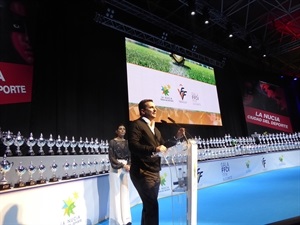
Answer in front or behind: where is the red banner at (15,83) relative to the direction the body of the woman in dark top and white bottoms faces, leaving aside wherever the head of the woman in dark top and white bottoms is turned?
behind

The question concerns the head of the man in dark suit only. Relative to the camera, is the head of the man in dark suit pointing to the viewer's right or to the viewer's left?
to the viewer's right

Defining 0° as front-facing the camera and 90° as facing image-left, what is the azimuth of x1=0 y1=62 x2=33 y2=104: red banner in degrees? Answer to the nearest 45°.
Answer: approximately 315°

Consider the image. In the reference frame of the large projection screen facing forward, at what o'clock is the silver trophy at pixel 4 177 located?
The silver trophy is roughly at 2 o'clock from the large projection screen.
